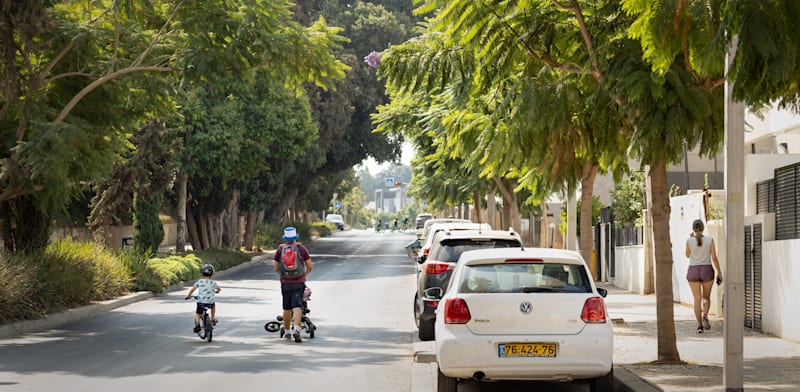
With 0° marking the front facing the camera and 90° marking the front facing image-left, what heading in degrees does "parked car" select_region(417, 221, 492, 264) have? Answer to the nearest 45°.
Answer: approximately 180°

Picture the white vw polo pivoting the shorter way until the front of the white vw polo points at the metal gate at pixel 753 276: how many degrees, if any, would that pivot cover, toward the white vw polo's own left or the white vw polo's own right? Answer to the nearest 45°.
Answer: approximately 45° to the white vw polo's own right

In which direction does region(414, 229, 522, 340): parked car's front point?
away from the camera

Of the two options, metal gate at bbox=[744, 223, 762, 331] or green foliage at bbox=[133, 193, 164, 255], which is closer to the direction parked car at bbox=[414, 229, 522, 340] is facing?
the green foliage

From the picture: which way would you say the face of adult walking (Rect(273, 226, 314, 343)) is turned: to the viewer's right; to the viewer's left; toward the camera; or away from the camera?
away from the camera

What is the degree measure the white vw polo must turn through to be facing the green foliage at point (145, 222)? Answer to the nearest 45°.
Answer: approximately 45° to its left

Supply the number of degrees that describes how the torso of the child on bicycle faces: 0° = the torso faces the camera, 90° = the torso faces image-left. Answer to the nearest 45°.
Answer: approximately 180°

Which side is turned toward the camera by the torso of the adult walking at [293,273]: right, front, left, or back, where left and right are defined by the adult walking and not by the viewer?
back

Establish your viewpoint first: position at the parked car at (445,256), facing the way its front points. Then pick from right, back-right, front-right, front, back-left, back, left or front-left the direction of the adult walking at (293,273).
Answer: left

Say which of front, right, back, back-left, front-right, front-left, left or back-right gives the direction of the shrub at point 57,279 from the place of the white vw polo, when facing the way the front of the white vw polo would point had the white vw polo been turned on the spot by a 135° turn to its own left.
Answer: right

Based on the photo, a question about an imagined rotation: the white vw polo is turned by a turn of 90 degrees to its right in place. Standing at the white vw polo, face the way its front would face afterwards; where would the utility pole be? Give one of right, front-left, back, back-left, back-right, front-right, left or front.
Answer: front

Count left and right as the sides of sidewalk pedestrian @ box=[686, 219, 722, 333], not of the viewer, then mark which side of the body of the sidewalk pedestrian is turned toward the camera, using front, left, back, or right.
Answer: back

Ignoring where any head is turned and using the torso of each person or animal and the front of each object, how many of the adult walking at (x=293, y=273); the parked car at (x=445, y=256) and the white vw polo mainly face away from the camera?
3

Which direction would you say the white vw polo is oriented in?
away from the camera

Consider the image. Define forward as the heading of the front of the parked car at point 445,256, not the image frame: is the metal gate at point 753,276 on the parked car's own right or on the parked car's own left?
on the parked car's own right

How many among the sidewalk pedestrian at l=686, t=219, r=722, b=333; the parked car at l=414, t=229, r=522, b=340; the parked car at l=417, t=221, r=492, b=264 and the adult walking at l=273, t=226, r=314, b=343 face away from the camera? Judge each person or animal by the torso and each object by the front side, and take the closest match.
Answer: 4
